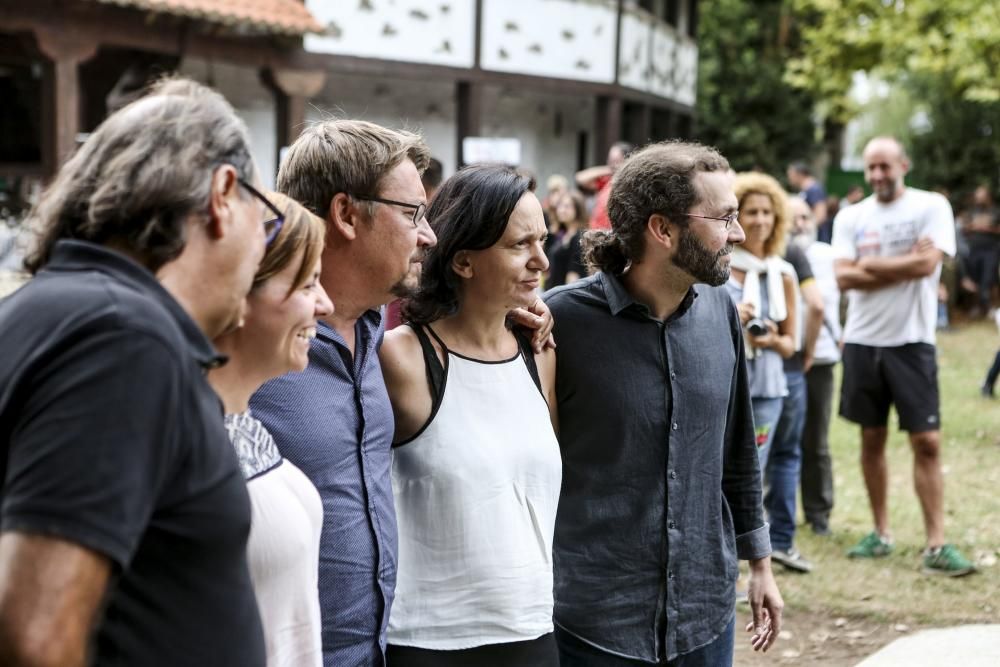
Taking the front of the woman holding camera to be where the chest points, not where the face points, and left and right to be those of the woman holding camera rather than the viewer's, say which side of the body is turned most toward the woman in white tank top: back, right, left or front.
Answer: front

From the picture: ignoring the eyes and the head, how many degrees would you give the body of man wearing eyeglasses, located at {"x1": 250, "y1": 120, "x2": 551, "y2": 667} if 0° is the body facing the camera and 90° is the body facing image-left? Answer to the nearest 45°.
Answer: approximately 315°

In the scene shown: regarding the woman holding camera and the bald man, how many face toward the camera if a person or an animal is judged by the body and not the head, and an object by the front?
2

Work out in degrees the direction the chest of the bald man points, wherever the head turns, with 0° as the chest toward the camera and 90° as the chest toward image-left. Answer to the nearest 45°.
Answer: approximately 0°

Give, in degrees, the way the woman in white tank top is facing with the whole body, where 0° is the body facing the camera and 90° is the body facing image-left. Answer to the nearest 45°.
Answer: approximately 315°

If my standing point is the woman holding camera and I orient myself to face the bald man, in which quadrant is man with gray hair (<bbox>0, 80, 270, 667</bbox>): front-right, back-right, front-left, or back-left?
back-right

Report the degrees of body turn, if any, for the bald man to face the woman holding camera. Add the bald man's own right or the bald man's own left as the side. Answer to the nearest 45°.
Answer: approximately 45° to the bald man's own right

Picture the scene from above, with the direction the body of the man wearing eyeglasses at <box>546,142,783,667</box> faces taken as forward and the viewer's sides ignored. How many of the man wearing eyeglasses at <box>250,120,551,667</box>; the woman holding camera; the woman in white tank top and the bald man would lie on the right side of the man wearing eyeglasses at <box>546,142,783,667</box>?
2

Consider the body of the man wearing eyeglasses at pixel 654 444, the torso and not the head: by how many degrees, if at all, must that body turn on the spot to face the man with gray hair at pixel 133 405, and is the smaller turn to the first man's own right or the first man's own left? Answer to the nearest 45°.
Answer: approximately 45° to the first man's own right

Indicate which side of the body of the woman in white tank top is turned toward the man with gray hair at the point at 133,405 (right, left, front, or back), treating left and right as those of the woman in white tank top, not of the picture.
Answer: right
